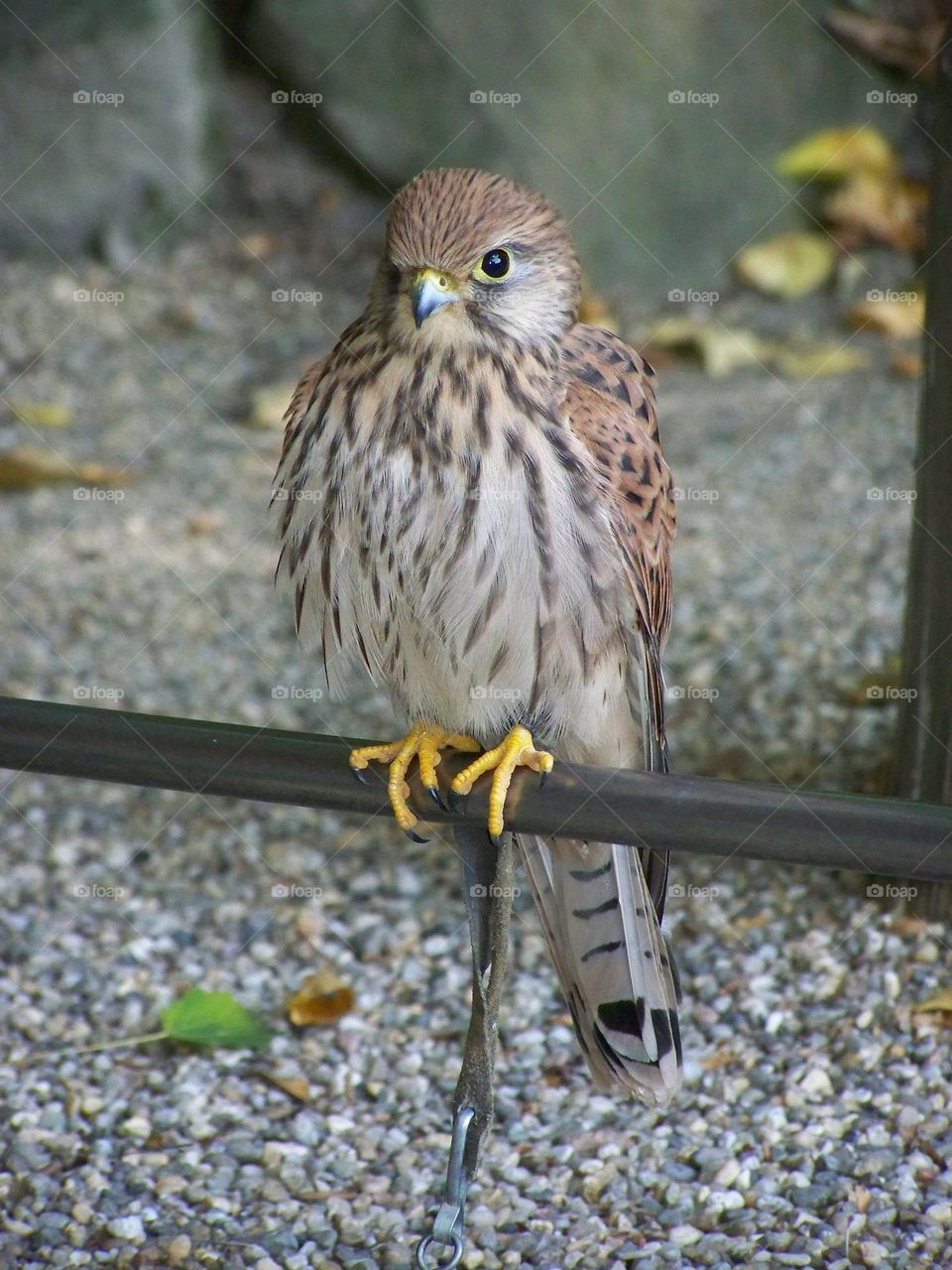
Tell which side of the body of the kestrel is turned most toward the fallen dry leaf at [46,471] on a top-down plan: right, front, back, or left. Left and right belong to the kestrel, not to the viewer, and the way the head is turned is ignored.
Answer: right

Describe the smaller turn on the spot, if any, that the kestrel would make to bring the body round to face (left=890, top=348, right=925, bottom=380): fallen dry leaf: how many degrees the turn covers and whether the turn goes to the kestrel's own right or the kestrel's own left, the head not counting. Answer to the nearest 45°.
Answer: approximately 180°

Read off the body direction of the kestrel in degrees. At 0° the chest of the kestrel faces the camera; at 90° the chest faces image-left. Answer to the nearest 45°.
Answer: approximately 45°

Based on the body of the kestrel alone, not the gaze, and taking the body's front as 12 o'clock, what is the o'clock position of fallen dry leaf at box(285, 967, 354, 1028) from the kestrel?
The fallen dry leaf is roughly at 4 o'clock from the kestrel.
